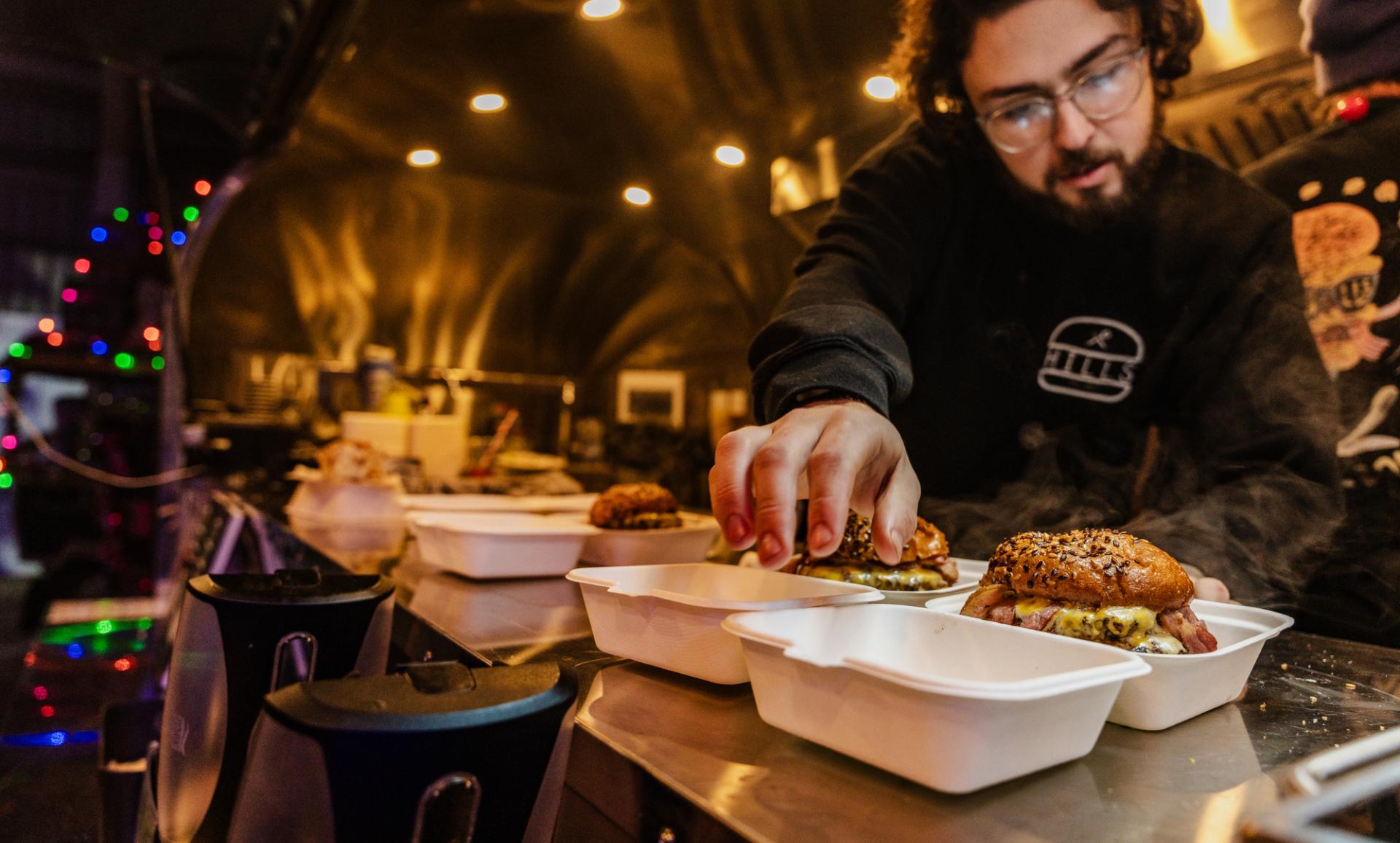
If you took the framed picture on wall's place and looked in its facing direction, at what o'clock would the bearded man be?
The bearded man is roughly at 11 o'clock from the framed picture on wall.

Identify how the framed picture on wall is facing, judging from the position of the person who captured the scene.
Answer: facing the viewer

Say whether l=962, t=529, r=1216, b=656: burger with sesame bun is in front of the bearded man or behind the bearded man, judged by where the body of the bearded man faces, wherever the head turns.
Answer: in front

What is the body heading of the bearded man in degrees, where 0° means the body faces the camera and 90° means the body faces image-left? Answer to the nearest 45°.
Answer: approximately 0°

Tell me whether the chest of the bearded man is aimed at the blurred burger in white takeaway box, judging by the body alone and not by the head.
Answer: no

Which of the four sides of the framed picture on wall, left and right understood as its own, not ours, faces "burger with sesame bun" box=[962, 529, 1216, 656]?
front

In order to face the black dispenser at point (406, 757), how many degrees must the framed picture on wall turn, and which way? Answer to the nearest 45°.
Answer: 0° — it already faces it

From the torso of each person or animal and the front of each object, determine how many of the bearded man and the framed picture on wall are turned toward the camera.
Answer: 2

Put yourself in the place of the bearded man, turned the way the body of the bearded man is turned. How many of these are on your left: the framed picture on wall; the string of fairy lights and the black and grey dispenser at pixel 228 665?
0

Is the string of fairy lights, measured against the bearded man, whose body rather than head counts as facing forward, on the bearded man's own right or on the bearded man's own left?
on the bearded man's own right

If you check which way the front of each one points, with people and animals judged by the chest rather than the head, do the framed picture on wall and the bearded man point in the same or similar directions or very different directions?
same or similar directions
